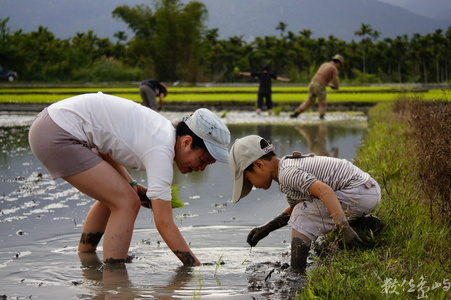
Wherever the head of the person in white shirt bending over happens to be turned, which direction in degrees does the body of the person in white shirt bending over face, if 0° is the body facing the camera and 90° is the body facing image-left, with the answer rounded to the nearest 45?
approximately 270°

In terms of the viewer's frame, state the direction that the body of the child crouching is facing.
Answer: to the viewer's left

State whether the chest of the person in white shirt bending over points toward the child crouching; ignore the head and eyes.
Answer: yes

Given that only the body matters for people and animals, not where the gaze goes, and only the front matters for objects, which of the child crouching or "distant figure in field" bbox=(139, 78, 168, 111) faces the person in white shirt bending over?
the child crouching

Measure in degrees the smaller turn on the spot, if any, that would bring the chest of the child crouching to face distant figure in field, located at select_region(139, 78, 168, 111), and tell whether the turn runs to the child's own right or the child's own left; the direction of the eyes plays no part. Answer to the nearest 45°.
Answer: approximately 90° to the child's own right

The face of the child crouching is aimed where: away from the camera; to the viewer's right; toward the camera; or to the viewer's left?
to the viewer's left

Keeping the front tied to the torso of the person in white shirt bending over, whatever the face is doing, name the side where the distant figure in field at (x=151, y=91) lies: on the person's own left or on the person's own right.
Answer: on the person's own left

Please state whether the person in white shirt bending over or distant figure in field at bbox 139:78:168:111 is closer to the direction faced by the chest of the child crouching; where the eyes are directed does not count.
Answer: the person in white shirt bending over

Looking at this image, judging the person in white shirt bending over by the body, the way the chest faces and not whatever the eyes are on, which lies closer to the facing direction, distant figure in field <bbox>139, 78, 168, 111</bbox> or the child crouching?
the child crouching

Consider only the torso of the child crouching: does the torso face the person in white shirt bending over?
yes

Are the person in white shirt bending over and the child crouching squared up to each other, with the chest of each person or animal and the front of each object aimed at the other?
yes

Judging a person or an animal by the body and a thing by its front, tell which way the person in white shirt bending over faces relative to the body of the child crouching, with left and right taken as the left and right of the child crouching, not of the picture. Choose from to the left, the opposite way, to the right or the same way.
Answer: the opposite way
